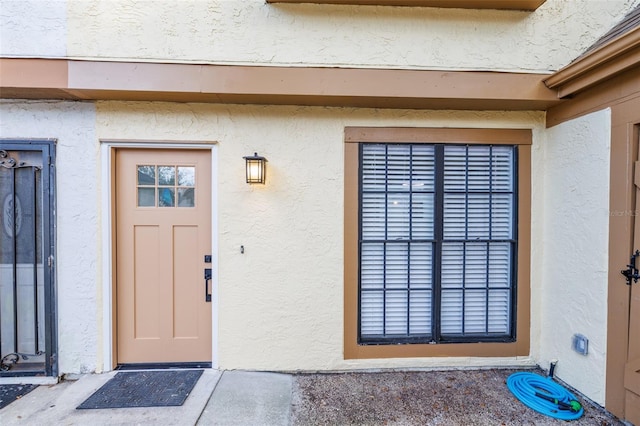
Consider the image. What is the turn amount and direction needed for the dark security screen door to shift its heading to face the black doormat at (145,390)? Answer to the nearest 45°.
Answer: approximately 45° to its left

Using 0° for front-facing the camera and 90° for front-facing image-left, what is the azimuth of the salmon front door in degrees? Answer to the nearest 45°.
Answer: approximately 0°

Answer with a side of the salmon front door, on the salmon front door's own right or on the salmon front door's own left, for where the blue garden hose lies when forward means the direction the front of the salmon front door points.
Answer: on the salmon front door's own left

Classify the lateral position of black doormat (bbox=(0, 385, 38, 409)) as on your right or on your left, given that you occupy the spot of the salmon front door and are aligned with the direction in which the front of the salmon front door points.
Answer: on your right

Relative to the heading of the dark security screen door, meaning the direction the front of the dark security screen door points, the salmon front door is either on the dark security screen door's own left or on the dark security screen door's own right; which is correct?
on the dark security screen door's own left

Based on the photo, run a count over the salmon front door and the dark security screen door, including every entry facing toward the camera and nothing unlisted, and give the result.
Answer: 2

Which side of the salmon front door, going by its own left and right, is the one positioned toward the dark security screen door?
right
